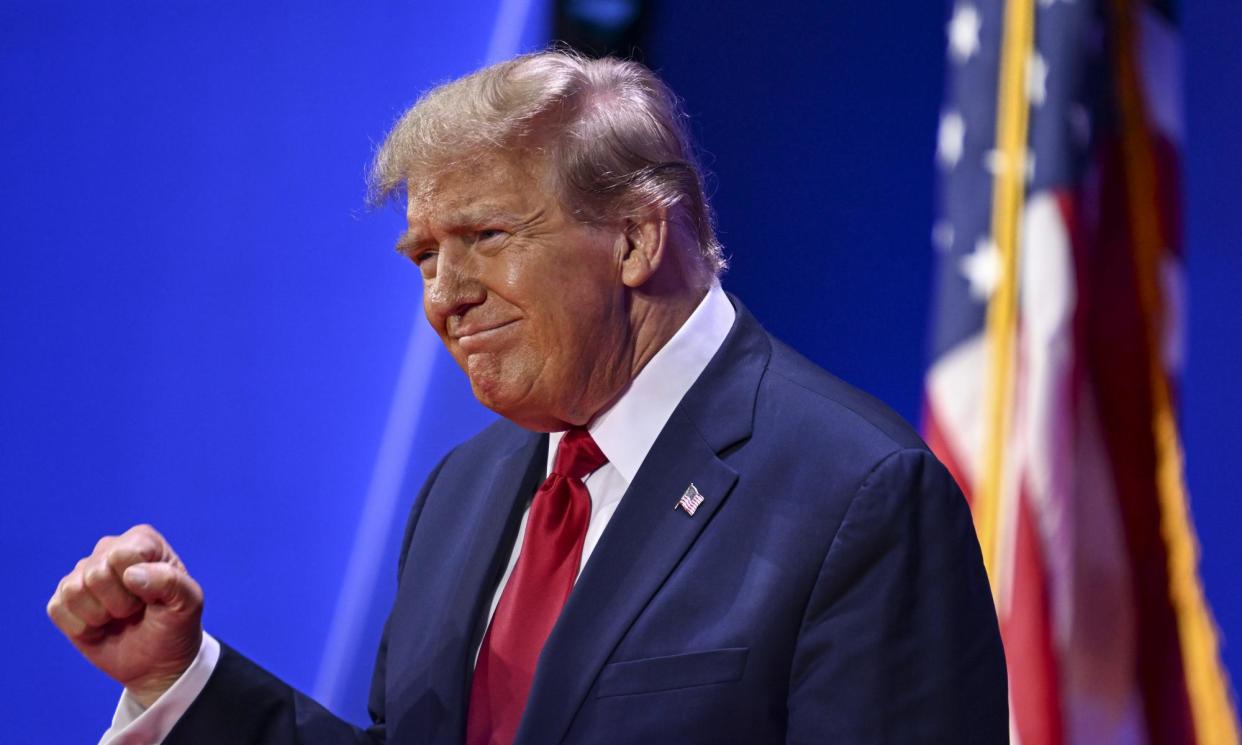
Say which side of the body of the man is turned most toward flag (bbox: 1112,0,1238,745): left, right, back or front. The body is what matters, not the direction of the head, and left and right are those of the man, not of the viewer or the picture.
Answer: back

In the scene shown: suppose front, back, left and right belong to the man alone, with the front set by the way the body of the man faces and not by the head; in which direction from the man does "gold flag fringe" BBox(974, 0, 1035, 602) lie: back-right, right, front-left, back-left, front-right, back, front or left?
back

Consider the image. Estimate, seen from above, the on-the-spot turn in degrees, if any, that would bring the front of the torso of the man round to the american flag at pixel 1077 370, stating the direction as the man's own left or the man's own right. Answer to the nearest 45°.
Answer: approximately 180°

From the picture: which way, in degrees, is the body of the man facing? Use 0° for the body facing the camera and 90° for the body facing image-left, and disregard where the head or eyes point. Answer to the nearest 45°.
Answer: approximately 45°
